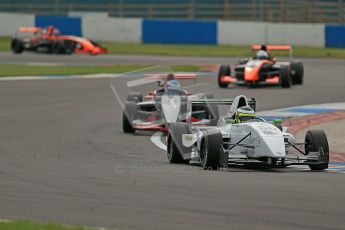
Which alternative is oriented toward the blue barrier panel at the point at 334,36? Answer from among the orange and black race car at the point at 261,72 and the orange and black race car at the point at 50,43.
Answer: the orange and black race car at the point at 50,43

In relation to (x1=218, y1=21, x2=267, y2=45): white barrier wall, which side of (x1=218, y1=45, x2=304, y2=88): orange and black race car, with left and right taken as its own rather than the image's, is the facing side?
back

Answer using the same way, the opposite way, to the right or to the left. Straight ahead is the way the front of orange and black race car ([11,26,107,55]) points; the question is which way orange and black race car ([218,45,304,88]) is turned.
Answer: to the right

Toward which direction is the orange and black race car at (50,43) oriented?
to the viewer's right

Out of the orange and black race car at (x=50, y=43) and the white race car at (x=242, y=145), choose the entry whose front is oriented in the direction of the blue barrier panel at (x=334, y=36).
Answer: the orange and black race car

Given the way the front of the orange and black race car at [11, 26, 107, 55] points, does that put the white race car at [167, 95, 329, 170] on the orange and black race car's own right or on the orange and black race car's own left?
on the orange and black race car's own right

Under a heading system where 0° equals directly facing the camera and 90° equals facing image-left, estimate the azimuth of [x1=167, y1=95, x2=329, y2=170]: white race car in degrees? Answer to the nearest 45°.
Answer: approximately 315°

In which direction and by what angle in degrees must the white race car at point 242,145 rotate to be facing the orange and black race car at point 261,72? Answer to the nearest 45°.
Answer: approximately 135° to its left

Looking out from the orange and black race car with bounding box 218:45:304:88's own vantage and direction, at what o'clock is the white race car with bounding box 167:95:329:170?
The white race car is roughly at 12 o'clock from the orange and black race car.

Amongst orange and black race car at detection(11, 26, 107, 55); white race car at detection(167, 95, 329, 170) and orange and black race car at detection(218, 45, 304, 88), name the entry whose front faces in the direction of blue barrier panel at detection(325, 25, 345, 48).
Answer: orange and black race car at detection(11, 26, 107, 55)

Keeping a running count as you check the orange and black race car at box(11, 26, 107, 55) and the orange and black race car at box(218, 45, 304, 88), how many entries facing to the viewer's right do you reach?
1

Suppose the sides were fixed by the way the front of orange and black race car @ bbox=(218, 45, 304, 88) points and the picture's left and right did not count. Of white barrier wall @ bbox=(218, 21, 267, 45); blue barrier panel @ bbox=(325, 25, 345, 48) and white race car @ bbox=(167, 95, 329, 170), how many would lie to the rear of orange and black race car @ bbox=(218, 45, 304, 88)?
2

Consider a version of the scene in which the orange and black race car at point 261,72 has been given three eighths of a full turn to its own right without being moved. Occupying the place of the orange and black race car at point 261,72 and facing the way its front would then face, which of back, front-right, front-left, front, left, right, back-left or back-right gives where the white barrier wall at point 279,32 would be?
front-right

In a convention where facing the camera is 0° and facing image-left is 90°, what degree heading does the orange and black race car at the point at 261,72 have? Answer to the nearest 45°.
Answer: approximately 0°

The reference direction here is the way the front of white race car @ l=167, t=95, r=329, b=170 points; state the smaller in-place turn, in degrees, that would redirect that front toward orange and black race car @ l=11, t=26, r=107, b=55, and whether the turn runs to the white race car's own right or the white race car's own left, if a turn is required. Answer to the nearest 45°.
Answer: approximately 135° to the white race car's own left

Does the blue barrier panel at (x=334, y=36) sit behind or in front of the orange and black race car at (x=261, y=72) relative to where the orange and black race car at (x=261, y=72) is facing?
behind
